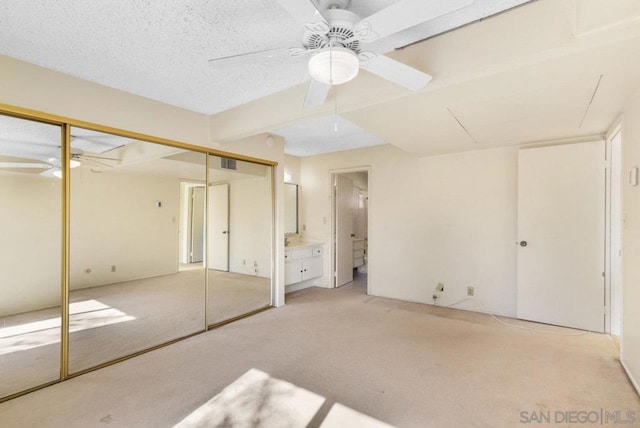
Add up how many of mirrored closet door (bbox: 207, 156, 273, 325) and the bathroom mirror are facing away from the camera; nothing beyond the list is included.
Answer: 0

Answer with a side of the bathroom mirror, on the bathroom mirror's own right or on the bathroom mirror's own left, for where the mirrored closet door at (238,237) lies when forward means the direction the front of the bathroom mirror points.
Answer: on the bathroom mirror's own right

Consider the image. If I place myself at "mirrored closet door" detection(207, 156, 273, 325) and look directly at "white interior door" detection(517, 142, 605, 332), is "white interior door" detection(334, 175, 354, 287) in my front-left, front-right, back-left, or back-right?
front-left

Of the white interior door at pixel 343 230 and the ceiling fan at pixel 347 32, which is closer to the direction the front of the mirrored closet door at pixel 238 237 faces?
the ceiling fan

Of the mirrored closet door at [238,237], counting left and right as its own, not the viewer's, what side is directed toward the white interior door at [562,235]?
front

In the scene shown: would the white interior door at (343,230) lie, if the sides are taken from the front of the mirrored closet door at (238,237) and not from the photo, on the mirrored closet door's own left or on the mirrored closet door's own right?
on the mirrored closet door's own left

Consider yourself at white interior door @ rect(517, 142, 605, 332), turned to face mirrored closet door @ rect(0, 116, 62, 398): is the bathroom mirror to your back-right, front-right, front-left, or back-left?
front-right

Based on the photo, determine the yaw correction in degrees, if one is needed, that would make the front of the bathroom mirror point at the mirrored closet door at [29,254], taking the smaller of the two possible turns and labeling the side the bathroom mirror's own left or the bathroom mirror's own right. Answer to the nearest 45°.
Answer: approximately 90° to the bathroom mirror's own right

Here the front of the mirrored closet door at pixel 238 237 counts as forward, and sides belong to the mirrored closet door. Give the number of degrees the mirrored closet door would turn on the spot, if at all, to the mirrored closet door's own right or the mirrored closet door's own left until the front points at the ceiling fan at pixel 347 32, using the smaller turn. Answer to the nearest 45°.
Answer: approximately 45° to the mirrored closet door's own right

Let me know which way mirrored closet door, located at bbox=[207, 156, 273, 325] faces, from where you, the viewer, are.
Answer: facing the viewer and to the right of the viewer

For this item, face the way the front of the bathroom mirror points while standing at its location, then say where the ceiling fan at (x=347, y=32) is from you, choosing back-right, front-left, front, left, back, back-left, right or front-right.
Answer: front-right

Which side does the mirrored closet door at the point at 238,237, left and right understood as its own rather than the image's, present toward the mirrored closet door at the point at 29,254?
right

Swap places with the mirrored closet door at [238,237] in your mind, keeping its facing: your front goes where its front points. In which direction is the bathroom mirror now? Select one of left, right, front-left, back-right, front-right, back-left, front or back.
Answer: left

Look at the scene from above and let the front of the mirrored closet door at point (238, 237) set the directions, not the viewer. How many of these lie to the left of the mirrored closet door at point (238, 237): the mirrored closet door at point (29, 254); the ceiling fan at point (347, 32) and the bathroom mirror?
1
